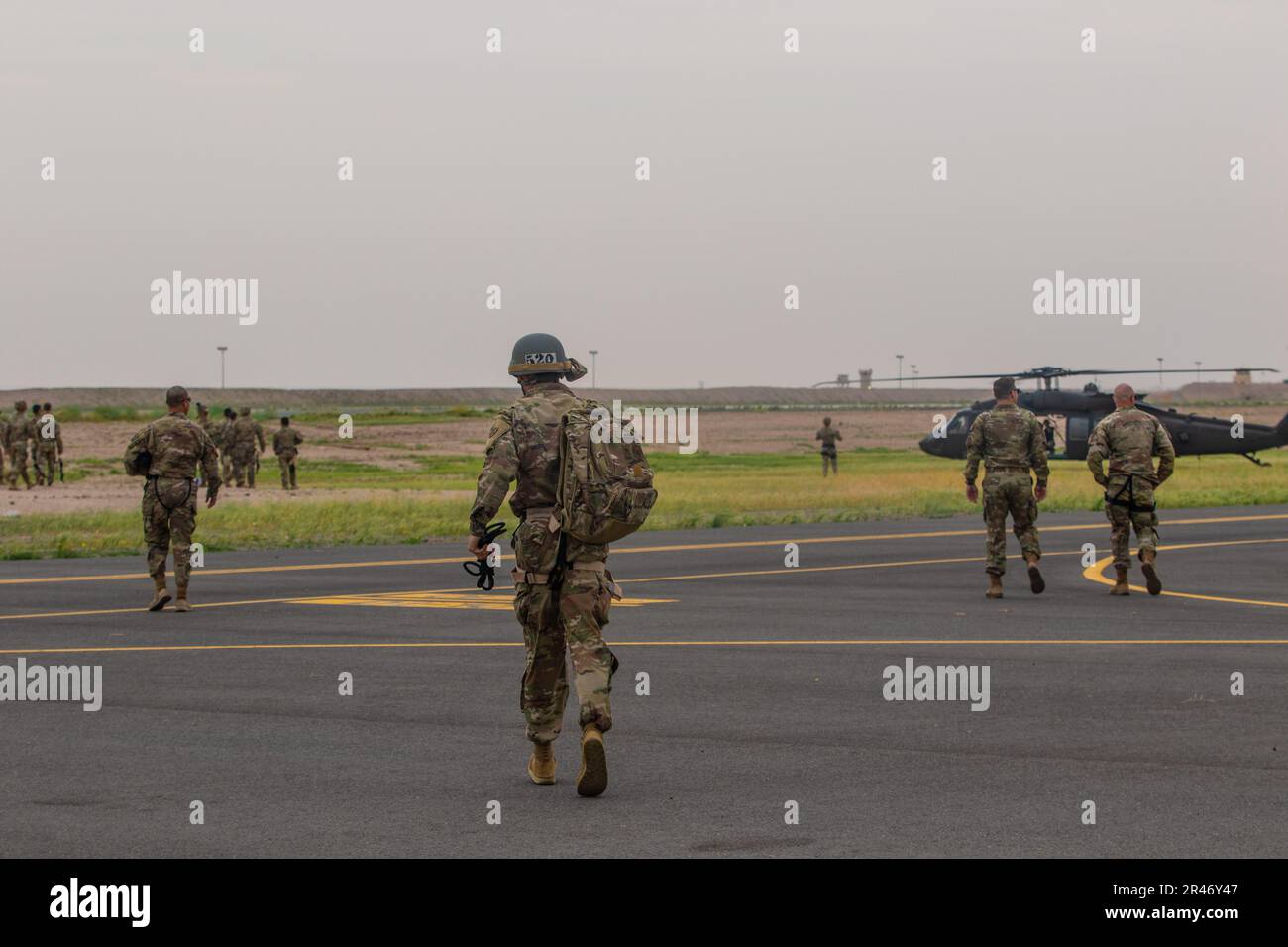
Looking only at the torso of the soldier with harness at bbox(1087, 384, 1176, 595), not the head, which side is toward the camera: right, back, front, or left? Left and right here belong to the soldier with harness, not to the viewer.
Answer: back

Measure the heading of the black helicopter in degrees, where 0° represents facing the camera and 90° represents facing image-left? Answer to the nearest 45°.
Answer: approximately 90°

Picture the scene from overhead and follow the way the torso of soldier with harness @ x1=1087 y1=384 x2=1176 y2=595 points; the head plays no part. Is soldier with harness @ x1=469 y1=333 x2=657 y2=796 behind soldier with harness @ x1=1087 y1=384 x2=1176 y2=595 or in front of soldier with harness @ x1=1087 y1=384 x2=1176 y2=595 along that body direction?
behind

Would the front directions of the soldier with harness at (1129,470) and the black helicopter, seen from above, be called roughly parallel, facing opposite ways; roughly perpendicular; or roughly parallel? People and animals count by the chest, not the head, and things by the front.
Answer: roughly perpendicular

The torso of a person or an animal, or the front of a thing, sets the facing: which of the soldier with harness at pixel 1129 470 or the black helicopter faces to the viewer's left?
the black helicopter

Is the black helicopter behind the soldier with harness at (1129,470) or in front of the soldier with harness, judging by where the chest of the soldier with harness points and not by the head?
in front

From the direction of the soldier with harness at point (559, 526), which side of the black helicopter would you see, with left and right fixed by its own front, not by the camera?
left

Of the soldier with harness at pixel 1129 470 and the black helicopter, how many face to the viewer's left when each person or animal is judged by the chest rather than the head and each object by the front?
1

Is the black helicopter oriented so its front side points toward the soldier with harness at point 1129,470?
no

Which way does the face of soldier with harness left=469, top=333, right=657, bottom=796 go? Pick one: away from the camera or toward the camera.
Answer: away from the camera
